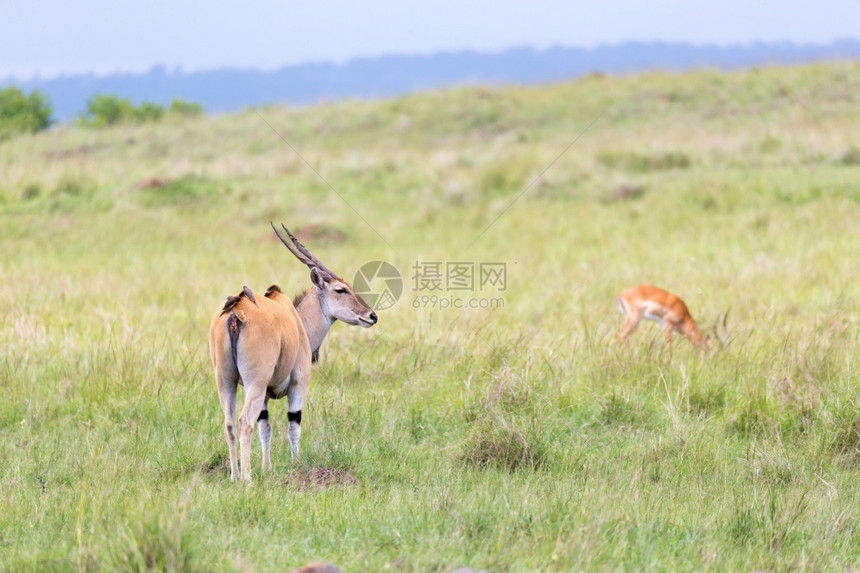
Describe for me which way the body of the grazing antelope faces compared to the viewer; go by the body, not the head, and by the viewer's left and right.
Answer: facing to the right of the viewer

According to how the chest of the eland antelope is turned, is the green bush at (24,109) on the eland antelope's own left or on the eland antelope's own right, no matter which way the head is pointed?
on the eland antelope's own left

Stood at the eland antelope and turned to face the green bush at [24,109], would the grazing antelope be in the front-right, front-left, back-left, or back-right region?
front-right

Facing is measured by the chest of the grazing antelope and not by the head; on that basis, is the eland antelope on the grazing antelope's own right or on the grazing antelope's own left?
on the grazing antelope's own right

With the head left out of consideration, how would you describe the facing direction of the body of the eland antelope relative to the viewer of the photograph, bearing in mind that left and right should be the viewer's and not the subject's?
facing away from the viewer and to the right of the viewer

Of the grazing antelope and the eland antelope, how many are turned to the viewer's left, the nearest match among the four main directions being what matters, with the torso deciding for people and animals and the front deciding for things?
0

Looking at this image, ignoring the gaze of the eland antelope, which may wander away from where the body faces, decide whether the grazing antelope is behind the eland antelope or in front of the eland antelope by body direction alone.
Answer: in front

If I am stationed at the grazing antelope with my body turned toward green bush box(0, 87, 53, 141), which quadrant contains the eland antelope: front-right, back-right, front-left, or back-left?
back-left

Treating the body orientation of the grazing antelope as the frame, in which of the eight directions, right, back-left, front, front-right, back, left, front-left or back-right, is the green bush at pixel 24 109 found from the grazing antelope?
back-left
